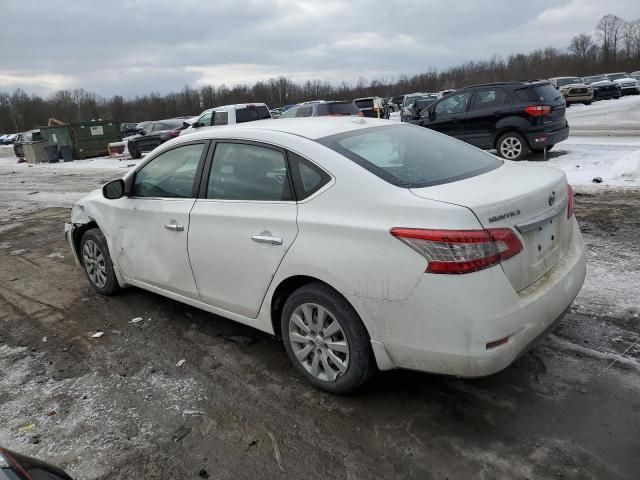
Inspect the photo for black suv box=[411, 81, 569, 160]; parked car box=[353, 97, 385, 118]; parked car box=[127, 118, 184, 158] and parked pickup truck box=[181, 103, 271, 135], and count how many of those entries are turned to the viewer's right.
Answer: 0

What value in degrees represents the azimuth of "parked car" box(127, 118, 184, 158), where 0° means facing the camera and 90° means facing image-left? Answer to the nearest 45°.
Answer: approximately 45°

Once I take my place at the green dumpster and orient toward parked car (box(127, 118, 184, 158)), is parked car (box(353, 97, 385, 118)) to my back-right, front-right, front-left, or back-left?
front-left

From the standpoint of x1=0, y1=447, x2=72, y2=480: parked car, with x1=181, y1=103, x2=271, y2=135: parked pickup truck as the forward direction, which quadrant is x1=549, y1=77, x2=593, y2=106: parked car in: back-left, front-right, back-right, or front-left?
front-right

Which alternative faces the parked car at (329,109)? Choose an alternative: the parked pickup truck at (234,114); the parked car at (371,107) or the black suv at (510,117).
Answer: the black suv

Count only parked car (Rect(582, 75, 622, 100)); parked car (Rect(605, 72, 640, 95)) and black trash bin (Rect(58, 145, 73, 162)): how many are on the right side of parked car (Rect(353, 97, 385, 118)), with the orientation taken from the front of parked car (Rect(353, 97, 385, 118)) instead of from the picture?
2

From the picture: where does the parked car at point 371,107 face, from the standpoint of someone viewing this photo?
facing away from the viewer and to the left of the viewer

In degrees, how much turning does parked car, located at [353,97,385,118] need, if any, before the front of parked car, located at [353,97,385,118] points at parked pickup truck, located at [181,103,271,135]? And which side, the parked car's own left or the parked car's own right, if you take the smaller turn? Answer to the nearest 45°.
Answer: approximately 90° to the parked car's own left

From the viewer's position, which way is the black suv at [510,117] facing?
facing away from the viewer and to the left of the viewer

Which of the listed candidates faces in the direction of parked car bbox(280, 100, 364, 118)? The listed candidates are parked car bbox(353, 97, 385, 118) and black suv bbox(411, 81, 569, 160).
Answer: the black suv

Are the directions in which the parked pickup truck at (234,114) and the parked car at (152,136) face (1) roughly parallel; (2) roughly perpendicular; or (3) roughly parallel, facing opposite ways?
roughly parallel

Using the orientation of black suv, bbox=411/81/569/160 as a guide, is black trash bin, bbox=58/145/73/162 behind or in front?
in front
